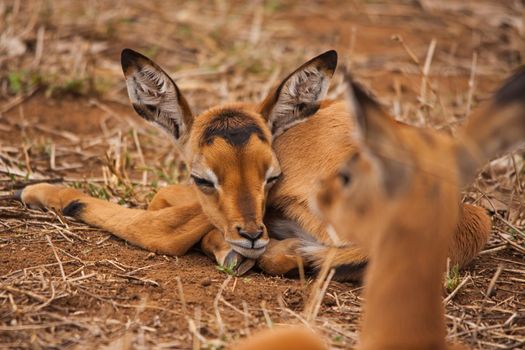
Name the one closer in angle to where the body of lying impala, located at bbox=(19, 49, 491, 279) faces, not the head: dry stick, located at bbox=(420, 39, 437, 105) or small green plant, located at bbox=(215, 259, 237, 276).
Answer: the small green plant

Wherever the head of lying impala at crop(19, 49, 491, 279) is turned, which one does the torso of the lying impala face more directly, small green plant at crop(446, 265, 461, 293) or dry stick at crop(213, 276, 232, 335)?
the dry stick

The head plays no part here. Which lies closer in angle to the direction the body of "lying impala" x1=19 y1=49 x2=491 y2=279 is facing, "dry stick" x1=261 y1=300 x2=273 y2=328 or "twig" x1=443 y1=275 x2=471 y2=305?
the dry stick

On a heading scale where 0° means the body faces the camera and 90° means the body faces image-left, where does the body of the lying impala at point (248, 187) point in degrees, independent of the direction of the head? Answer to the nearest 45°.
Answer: approximately 45°
